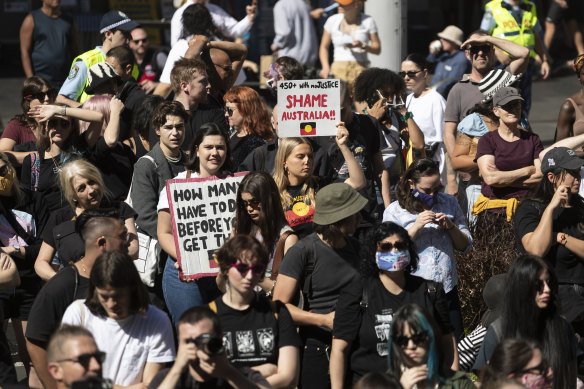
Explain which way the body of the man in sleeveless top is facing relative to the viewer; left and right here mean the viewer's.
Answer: facing the viewer and to the right of the viewer

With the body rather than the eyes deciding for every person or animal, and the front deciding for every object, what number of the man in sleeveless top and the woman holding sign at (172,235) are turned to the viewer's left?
0

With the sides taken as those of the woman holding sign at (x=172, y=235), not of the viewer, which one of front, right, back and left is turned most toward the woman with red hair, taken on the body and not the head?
left

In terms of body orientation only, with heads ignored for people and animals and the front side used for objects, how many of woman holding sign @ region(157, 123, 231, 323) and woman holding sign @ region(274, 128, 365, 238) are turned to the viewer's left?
0

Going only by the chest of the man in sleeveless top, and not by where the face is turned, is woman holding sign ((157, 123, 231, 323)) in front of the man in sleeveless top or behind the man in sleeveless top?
in front

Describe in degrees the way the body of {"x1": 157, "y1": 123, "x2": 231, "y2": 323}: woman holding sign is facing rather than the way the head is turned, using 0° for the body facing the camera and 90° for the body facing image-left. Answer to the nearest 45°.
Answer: approximately 315°
